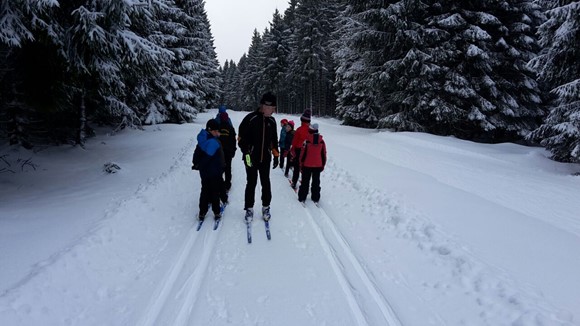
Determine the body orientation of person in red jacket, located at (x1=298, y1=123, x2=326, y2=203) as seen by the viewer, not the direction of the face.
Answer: away from the camera

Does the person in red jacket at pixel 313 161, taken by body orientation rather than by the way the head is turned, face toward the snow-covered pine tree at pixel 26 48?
no

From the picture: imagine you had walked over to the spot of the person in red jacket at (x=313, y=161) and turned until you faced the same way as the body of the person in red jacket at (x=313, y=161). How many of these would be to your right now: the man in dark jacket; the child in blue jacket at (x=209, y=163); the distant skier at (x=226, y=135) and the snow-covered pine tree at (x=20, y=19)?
0

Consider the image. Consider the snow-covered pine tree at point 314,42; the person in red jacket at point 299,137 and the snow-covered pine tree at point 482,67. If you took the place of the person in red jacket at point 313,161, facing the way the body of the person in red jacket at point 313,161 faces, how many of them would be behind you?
0

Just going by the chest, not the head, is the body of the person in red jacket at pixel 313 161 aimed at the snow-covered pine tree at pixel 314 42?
yes

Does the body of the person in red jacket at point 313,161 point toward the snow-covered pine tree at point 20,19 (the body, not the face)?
no

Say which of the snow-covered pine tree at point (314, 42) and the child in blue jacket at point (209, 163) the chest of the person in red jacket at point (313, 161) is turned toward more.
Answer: the snow-covered pine tree

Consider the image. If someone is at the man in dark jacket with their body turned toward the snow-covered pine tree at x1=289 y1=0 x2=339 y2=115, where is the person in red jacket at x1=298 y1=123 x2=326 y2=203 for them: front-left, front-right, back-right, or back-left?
front-right

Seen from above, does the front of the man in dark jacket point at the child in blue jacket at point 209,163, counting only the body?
no
